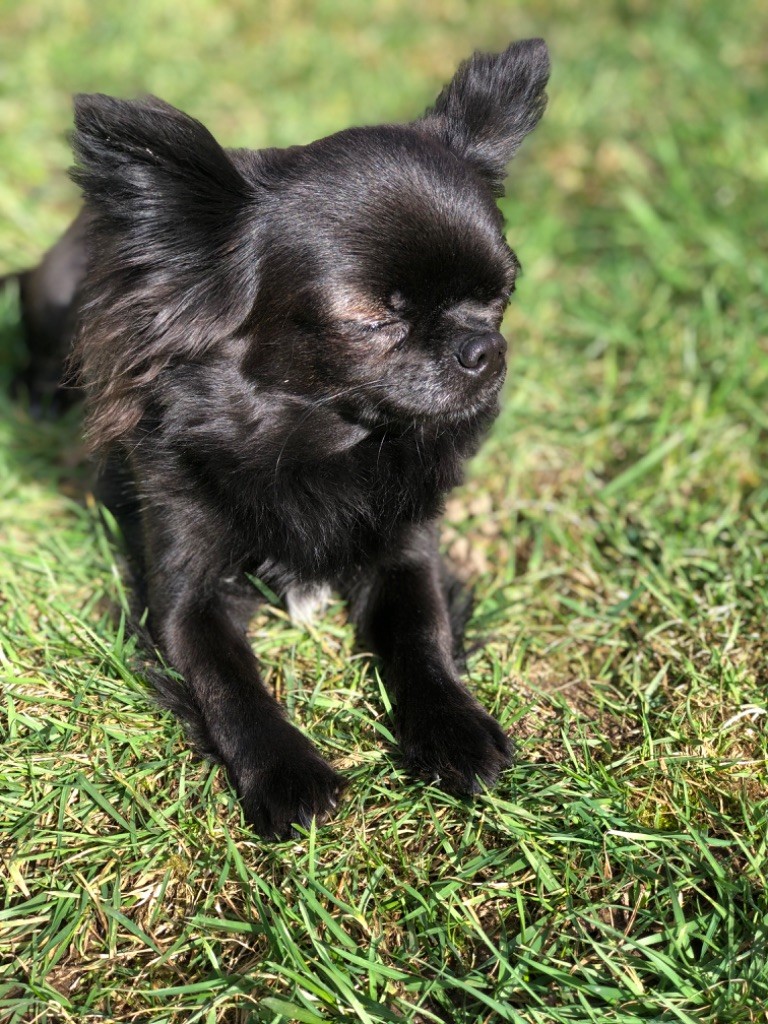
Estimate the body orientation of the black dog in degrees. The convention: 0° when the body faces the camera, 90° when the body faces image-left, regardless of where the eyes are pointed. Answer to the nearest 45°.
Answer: approximately 315°
